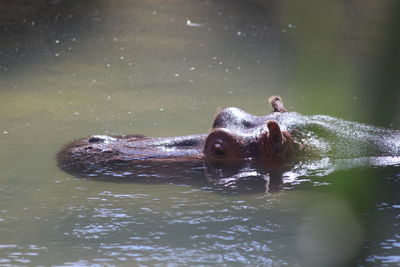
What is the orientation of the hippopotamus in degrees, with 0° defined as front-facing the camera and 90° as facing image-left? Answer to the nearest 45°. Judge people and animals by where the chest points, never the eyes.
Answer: approximately 90°
